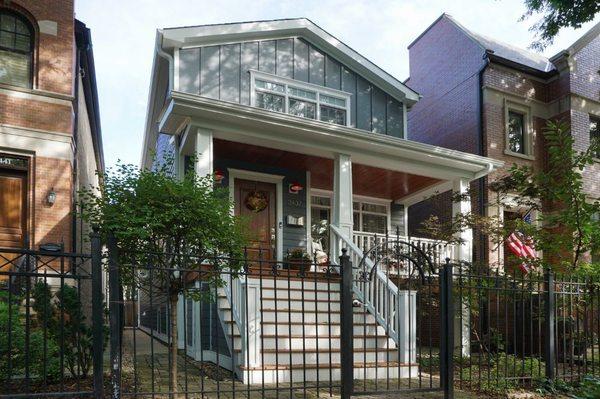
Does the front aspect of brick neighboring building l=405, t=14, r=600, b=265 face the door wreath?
no

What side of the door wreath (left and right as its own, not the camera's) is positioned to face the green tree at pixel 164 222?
front

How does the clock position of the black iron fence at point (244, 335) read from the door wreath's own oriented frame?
The black iron fence is roughly at 12 o'clock from the door wreath.

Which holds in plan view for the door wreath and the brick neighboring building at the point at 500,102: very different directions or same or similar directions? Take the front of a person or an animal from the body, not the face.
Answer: same or similar directions

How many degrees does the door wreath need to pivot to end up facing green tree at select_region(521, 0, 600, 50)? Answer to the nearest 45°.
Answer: approximately 90° to its left

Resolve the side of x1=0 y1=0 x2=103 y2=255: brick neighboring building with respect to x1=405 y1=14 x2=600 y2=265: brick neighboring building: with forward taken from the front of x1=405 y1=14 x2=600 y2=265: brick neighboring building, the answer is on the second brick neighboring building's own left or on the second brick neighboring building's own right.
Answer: on the second brick neighboring building's own right

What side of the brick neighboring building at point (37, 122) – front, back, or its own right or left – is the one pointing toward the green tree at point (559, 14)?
left

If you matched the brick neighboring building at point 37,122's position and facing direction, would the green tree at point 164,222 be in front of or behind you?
in front

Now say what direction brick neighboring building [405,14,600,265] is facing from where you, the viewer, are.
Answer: facing the viewer and to the right of the viewer

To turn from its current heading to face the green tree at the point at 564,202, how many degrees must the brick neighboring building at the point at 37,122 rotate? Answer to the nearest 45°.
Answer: approximately 45° to its left

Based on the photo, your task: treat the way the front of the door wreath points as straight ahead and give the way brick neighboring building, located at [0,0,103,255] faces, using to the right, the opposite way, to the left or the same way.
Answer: the same way

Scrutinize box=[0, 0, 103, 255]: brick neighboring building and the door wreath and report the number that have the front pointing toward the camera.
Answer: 2

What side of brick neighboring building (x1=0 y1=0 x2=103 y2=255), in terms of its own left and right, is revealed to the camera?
front

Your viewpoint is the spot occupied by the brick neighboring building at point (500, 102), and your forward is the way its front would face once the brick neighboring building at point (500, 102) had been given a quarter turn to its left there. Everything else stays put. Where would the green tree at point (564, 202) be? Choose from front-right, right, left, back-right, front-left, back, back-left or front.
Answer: back-right

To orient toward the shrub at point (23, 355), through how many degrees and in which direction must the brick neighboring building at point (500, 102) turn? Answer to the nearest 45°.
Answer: approximately 45° to its right

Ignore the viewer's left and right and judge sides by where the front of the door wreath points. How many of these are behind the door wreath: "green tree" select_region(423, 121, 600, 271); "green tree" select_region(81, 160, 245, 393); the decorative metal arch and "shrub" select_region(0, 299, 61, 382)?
0

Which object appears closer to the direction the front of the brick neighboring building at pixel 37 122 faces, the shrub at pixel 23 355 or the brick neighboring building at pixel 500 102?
the shrub

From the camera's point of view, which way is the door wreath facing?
toward the camera
